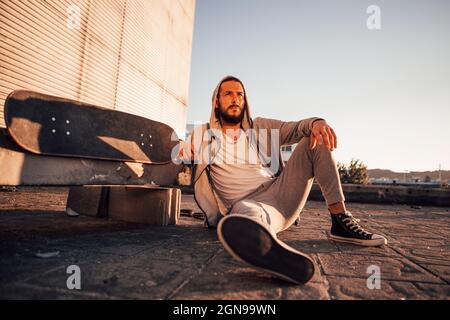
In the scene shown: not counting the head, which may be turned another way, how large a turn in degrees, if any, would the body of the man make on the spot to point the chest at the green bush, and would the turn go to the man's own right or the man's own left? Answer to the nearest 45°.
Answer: approximately 135° to the man's own left

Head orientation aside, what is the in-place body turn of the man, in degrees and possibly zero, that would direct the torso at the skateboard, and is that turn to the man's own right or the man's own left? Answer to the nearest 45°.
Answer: approximately 90° to the man's own right

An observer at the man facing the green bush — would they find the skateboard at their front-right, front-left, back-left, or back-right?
back-left

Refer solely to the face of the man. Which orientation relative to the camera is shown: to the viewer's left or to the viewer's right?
to the viewer's right
